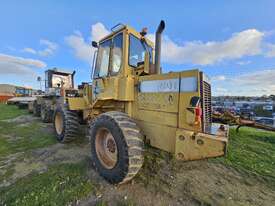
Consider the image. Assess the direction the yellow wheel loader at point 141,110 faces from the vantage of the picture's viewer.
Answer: facing away from the viewer and to the left of the viewer

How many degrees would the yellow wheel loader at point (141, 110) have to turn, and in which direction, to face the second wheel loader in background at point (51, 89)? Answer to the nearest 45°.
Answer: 0° — it already faces it
